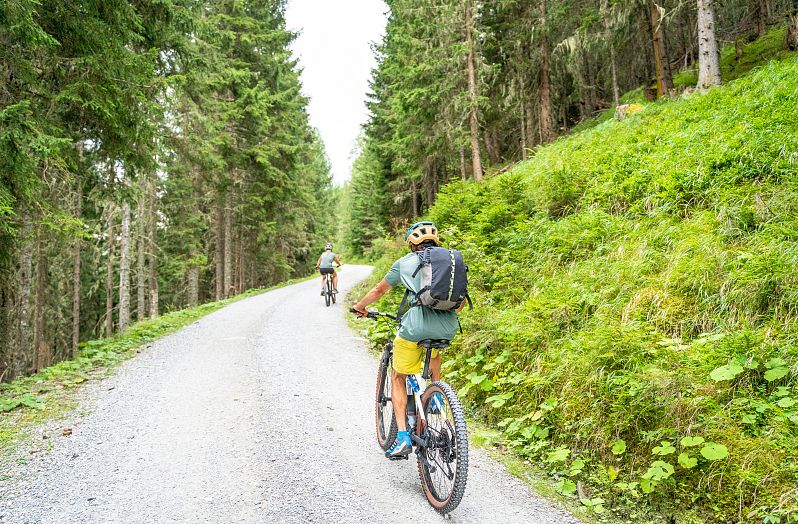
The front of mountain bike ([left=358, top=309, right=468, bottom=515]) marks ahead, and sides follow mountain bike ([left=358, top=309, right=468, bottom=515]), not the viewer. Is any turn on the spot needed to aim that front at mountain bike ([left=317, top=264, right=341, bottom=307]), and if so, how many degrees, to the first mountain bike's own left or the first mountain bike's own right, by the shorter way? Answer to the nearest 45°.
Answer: approximately 45° to the first mountain bike's own right

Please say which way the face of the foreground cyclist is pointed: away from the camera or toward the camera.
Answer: away from the camera

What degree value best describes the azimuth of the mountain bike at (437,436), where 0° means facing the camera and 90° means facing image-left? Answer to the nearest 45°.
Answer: approximately 135°
